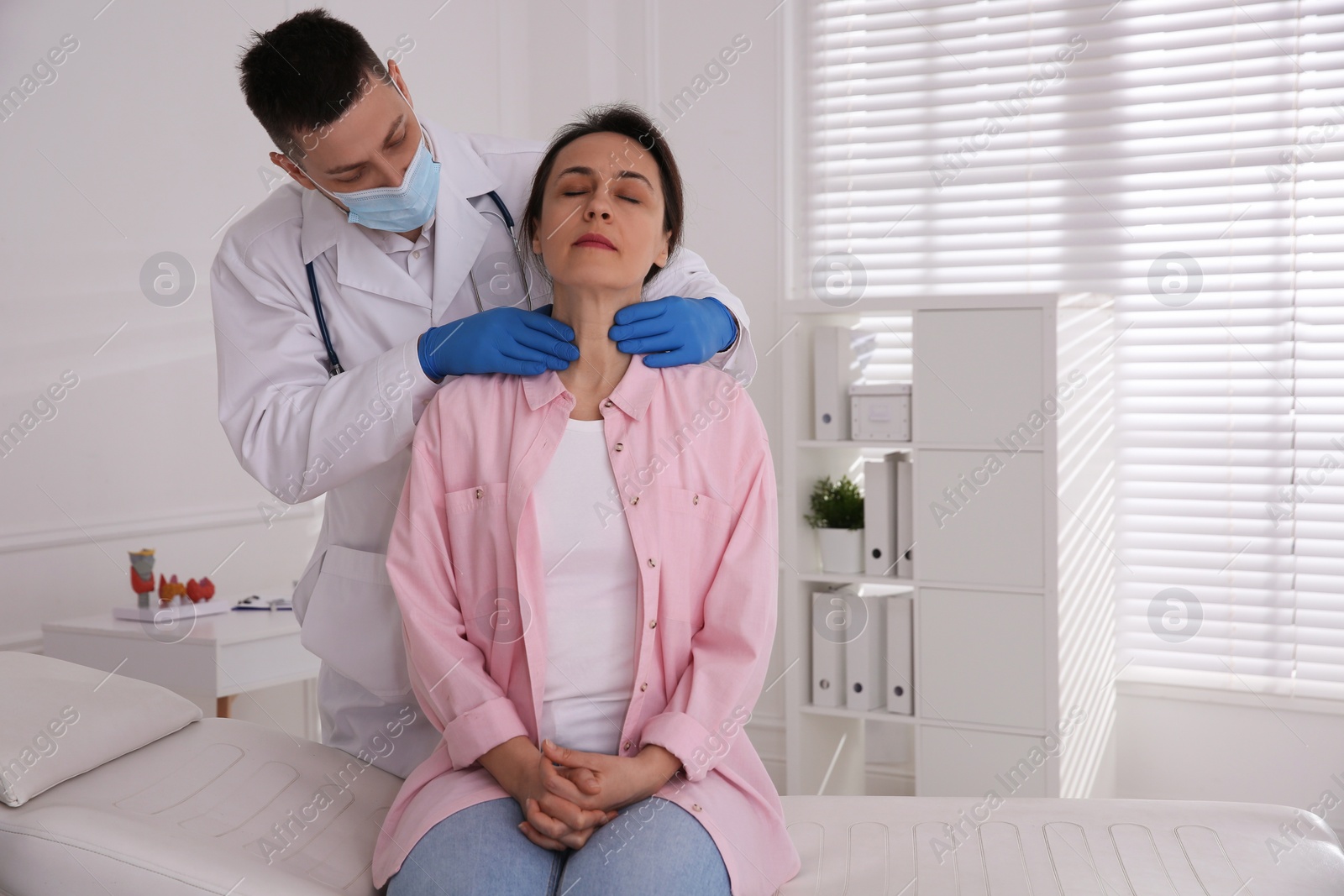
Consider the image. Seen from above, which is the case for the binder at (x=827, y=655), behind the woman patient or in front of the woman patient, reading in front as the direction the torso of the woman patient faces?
behind

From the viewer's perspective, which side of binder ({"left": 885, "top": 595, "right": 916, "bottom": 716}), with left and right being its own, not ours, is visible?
front

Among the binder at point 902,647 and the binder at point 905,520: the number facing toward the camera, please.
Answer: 2

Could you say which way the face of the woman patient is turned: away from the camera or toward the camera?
toward the camera

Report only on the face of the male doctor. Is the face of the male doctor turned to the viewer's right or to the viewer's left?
to the viewer's right

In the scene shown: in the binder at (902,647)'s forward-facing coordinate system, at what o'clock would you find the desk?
The desk is roughly at 2 o'clock from the binder.

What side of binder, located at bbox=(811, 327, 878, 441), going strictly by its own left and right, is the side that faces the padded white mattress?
front

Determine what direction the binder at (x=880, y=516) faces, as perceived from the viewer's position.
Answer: facing the viewer

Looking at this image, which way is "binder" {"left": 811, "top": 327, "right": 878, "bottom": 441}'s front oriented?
toward the camera
